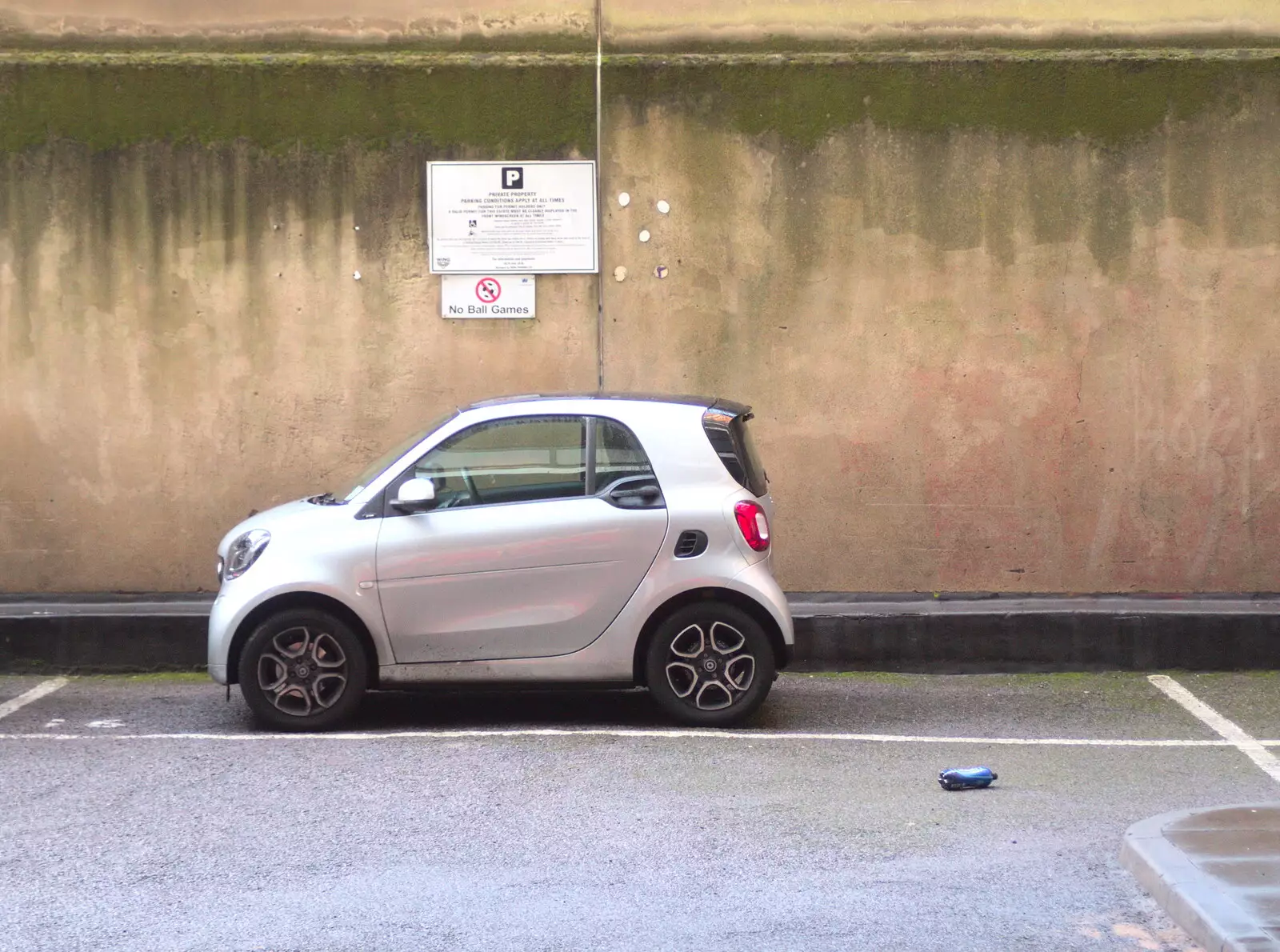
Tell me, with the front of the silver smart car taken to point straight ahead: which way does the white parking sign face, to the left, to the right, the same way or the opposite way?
to the left

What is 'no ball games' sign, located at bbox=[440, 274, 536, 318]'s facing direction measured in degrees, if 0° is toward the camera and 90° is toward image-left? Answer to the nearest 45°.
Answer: approximately 0°

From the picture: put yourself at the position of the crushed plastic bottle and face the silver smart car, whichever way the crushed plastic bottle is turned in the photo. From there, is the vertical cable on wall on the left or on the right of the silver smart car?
right

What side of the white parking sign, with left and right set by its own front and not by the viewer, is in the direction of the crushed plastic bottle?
front

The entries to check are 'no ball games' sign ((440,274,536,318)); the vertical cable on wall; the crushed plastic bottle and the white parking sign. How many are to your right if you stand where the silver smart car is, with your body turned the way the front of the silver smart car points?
3

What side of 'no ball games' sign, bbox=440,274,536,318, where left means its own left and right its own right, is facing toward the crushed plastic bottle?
front

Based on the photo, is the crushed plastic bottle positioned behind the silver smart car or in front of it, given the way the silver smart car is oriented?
behind

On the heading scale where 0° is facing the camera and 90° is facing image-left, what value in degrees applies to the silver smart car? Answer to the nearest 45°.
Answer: approximately 90°

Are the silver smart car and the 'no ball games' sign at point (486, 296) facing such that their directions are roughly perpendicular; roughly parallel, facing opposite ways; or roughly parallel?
roughly perpendicular

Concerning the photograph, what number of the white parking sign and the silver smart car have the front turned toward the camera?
1

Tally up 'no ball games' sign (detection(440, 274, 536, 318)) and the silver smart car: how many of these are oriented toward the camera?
1

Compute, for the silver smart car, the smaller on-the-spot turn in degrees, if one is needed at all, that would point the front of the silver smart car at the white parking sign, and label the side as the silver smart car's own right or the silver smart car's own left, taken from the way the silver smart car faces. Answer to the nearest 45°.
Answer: approximately 90° to the silver smart car's own right

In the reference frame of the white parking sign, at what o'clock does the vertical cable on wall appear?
The vertical cable on wall is roughly at 9 o'clock from the white parking sign.

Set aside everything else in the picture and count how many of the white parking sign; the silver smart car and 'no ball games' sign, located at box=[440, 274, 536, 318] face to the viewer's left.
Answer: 1

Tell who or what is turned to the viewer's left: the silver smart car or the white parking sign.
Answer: the silver smart car
